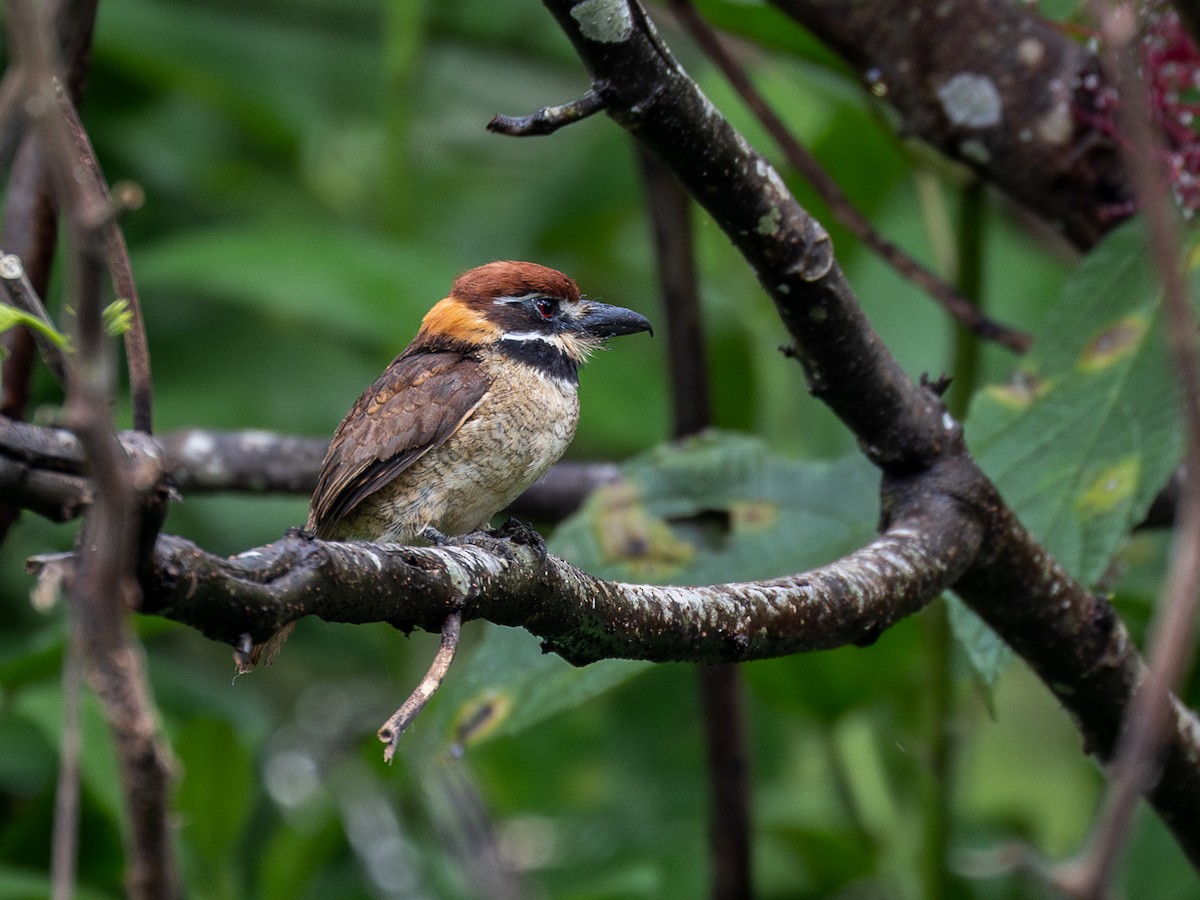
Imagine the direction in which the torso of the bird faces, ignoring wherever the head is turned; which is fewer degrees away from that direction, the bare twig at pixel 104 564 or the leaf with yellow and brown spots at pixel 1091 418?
the leaf with yellow and brown spots

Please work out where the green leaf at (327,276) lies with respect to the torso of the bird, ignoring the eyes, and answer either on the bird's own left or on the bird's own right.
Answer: on the bird's own left

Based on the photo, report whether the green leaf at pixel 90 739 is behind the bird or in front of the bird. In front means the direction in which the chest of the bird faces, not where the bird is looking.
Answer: behind

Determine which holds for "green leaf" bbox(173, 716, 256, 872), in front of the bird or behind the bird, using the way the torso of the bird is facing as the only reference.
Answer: behind

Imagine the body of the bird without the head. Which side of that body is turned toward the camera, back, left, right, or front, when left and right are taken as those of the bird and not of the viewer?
right

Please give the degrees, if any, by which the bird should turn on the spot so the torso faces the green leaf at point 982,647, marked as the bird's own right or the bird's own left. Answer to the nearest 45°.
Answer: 0° — it already faces it

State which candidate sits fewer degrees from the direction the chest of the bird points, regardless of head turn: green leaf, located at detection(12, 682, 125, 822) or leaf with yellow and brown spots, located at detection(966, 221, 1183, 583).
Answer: the leaf with yellow and brown spots

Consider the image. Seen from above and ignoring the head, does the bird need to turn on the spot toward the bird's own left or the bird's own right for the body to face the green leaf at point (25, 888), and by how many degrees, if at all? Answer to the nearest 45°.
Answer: approximately 180°
